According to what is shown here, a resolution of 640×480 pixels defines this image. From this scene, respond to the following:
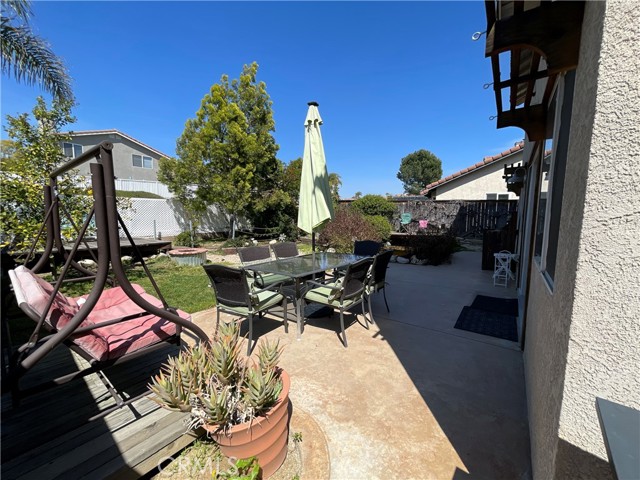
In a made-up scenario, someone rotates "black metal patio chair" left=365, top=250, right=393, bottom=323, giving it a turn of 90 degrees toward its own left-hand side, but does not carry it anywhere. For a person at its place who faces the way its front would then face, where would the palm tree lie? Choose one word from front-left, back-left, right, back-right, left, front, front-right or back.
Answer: front-right

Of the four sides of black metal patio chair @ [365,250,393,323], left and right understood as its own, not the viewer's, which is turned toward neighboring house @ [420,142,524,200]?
right

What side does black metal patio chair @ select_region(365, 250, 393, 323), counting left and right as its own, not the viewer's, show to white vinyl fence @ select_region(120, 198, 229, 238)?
front

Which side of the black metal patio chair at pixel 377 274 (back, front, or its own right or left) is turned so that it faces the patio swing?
left

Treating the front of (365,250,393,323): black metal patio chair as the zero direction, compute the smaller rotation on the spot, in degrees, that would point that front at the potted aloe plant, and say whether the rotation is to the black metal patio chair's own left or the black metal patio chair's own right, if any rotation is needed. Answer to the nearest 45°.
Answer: approximately 135° to the black metal patio chair's own left

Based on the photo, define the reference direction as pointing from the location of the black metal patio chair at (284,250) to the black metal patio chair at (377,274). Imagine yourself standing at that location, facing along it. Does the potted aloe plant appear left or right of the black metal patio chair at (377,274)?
right

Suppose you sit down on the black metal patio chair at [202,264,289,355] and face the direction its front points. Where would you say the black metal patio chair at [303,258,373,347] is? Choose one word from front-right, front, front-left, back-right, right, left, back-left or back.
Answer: front-right

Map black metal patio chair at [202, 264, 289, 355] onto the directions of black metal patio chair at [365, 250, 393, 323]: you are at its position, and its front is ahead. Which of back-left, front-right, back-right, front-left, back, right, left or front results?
left

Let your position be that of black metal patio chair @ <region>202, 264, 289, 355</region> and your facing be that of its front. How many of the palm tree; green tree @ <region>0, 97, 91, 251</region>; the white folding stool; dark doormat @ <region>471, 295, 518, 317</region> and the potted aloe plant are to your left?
2

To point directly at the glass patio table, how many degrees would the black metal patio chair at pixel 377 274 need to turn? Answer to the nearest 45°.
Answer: approximately 45° to its left

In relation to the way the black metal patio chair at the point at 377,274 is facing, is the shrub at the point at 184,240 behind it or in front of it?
in front

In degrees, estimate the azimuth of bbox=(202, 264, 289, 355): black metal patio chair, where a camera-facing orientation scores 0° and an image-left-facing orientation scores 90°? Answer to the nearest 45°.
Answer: approximately 225°

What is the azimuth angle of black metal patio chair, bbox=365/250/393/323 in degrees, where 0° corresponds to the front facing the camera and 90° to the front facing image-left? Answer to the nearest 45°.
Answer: approximately 135°

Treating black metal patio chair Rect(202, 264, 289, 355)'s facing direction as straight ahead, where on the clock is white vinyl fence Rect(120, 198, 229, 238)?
The white vinyl fence is roughly at 10 o'clock from the black metal patio chair.

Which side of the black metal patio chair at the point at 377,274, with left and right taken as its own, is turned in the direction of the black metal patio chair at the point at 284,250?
front

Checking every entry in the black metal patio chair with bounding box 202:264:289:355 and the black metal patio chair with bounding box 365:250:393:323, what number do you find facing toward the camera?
0

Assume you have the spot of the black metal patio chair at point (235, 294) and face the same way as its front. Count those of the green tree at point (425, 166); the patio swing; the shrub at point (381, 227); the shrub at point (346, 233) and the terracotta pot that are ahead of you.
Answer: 3

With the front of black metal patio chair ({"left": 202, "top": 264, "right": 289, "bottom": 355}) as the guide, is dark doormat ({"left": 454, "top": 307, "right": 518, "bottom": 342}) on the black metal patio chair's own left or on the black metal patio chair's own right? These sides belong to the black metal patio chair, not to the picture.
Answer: on the black metal patio chair's own right
